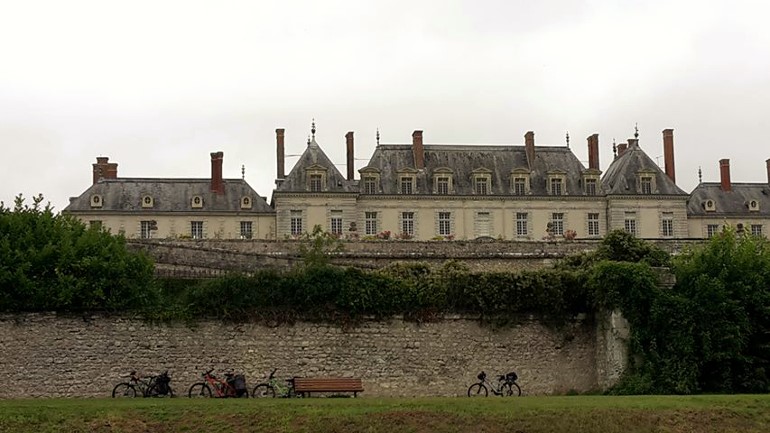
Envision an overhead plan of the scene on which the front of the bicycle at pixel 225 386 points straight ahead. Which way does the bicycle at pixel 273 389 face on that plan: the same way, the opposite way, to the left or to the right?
the same way

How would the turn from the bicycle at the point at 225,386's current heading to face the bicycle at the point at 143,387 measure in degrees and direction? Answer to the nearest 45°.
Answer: approximately 45° to its right

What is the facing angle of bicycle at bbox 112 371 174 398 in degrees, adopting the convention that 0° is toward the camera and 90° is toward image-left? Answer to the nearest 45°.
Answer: approximately 90°

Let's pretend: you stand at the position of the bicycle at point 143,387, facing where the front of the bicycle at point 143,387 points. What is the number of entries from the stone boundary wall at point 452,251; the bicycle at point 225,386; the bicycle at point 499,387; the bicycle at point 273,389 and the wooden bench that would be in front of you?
0

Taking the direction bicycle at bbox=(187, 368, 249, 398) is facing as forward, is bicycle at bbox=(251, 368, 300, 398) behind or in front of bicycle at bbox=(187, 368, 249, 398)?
behind

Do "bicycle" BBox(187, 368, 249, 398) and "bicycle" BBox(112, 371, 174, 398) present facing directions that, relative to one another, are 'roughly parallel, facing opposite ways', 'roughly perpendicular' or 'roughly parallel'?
roughly parallel

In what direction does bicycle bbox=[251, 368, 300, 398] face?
to the viewer's left

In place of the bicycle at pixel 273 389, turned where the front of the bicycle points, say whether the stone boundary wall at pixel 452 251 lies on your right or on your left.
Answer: on your right

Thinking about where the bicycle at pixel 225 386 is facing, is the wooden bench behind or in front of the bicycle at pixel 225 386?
behind

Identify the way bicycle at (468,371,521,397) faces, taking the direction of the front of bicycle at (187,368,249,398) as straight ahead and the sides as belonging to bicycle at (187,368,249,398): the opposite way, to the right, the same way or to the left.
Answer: the same way

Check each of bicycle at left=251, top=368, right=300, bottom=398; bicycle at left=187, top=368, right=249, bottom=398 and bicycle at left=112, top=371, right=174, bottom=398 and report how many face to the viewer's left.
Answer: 3

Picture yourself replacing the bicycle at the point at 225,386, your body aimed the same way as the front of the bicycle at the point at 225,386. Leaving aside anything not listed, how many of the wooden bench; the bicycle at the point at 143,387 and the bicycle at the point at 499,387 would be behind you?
2

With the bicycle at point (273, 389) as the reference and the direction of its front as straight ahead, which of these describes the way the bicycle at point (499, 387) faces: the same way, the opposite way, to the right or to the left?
the same way

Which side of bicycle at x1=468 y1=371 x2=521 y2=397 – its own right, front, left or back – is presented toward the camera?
left

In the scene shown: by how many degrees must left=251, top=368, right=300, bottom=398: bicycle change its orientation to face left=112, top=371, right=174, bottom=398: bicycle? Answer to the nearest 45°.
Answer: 0° — it already faces it

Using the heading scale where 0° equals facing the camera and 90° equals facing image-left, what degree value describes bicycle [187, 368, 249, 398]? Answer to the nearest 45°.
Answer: approximately 90°

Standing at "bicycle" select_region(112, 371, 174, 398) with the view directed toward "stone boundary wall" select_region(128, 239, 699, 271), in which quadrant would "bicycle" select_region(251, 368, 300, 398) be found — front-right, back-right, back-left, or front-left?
front-right

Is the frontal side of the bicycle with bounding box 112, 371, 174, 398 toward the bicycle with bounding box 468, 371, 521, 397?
no

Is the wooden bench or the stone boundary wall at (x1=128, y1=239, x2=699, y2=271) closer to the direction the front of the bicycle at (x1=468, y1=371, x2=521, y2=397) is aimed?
the wooden bench

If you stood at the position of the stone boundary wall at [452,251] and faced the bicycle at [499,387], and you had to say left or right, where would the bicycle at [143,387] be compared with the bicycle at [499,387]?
right

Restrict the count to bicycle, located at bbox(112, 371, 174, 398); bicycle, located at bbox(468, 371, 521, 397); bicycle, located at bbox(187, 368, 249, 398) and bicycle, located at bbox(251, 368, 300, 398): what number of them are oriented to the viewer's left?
4

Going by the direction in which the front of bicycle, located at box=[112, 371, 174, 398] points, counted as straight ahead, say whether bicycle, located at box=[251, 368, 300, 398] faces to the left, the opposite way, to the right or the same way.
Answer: the same way

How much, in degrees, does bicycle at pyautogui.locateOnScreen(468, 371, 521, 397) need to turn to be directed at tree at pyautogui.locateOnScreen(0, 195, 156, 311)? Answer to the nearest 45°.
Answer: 0° — it already faces it
